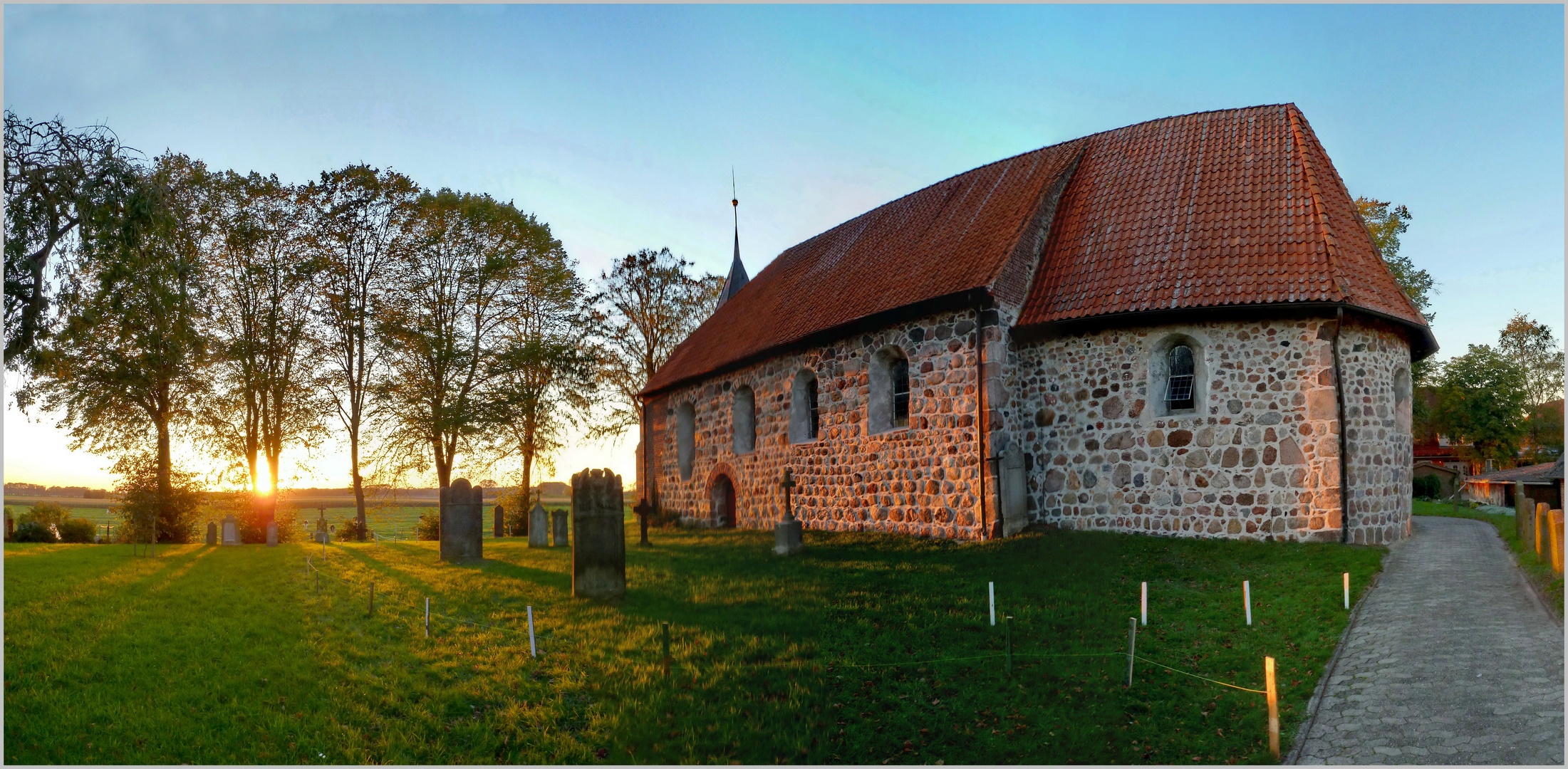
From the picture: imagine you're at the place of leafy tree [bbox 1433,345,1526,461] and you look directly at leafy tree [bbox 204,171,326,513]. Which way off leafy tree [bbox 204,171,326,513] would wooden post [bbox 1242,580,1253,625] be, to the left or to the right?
left

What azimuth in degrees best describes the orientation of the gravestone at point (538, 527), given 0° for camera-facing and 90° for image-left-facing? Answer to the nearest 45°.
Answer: approximately 0°

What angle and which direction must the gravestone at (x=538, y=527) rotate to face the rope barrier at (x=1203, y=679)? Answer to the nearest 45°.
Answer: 0° — it already faces it

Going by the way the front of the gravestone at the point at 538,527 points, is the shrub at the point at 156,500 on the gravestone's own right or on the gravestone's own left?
on the gravestone's own right

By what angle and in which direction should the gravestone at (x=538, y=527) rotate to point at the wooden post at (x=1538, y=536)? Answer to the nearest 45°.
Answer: approximately 45° to its left

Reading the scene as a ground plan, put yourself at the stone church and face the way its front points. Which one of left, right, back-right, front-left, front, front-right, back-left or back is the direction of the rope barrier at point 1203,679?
front-left
